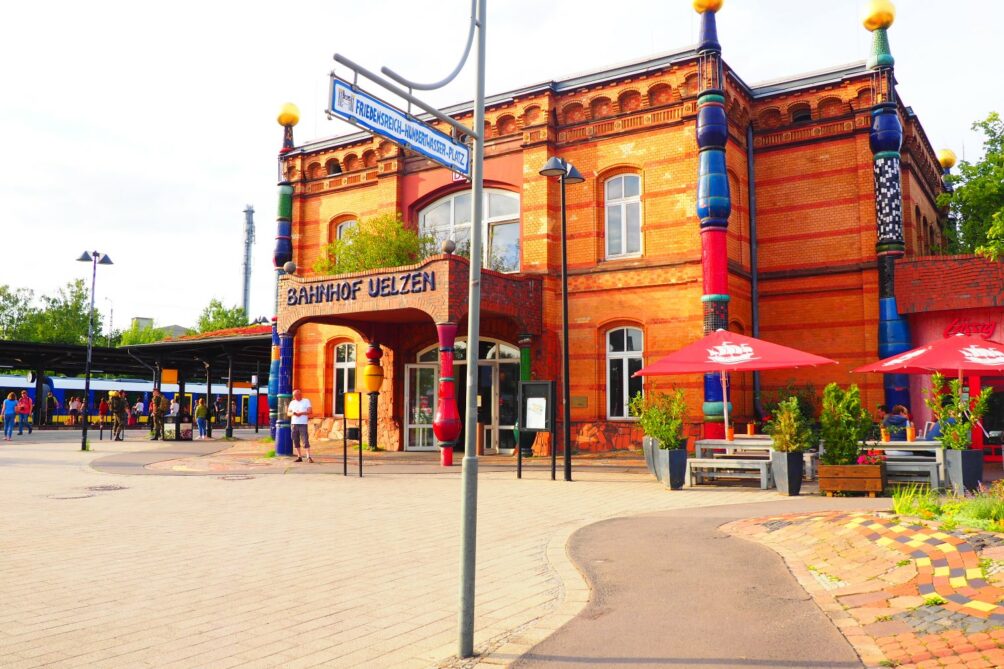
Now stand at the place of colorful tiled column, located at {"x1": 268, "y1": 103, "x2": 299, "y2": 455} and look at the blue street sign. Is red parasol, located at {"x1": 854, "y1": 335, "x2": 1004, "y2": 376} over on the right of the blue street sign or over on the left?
left

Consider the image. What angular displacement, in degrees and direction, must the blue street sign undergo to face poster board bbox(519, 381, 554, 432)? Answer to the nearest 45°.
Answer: approximately 135° to its left

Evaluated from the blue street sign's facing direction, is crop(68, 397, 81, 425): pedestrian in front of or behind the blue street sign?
behind

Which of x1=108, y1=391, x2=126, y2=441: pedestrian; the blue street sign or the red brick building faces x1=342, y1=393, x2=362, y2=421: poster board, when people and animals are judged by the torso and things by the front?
the red brick building
